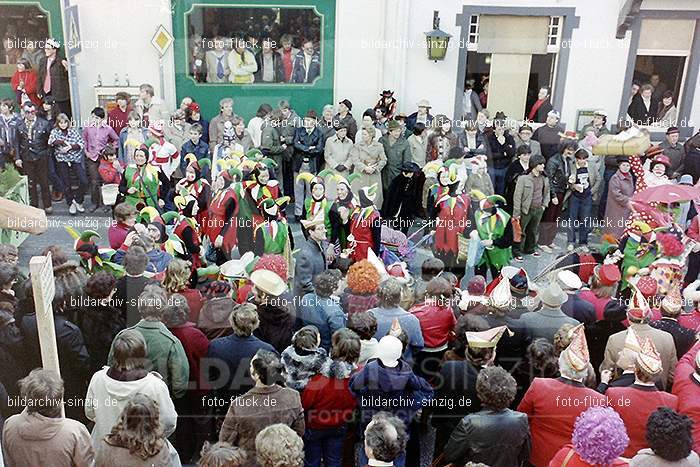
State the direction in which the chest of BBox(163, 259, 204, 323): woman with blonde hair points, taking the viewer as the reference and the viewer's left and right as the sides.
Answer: facing away from the viewer

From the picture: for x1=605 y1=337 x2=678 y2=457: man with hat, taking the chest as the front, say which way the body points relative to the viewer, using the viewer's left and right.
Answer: facing away from the viewer

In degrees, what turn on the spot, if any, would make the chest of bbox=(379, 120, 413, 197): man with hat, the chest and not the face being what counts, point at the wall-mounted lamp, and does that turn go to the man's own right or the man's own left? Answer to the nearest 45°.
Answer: approximately 180°

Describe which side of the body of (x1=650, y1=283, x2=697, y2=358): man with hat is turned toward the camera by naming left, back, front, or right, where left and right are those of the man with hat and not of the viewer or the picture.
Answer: back

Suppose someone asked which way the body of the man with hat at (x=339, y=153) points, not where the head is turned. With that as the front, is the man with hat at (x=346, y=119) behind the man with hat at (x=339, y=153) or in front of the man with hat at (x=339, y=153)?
behind

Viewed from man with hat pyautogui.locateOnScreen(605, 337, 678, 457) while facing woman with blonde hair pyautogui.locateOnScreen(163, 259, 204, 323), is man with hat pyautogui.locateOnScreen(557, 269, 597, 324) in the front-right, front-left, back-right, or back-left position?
front-right

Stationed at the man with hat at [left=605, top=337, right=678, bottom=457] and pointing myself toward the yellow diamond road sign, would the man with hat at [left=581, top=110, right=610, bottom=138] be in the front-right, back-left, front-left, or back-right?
front-right

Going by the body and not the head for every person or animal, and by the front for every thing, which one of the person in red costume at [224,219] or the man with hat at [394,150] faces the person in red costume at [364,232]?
the man with hat

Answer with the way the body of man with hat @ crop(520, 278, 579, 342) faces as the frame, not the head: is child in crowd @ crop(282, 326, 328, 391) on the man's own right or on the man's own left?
on the man's own left

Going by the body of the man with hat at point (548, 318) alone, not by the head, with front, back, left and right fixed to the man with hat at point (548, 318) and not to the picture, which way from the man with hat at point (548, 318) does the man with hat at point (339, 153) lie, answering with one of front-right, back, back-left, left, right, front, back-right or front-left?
front-left

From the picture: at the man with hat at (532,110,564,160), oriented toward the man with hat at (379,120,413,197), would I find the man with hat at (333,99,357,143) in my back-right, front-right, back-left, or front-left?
front-right

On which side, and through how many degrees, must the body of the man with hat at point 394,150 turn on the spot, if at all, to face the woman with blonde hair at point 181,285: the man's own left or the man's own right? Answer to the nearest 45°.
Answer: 0° — they already face them

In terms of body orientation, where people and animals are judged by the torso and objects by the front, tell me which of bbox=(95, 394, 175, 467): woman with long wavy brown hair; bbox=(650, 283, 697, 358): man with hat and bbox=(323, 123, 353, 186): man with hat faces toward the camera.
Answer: bbox=(323, 123, 353, 186): man with hat

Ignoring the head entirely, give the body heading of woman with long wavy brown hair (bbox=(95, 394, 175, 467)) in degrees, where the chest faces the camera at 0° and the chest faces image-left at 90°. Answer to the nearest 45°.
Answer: approximately 180°

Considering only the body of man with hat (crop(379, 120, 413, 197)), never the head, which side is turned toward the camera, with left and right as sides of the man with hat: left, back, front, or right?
front

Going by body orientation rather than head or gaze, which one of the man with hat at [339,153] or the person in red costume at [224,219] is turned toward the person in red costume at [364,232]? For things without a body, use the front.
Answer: the man with hat

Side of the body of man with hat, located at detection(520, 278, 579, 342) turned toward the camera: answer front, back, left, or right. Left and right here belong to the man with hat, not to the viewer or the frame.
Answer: back

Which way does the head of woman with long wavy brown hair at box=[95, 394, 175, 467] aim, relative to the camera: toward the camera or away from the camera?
away from the camera
